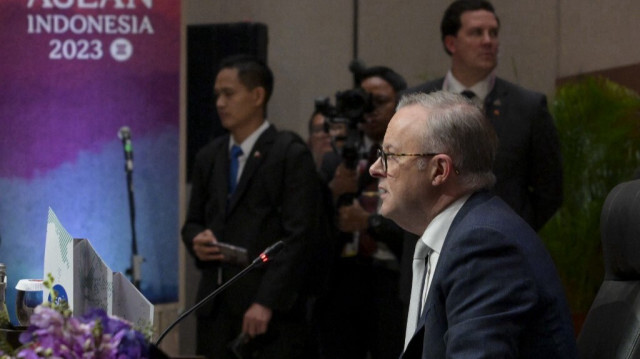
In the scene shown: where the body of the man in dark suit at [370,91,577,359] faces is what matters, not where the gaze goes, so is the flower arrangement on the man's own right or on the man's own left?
on the man's own left

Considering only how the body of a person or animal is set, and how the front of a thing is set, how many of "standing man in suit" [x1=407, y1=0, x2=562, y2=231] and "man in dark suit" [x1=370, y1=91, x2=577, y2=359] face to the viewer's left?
1

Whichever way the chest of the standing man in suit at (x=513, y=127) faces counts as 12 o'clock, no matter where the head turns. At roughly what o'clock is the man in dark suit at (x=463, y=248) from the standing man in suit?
The man in dark suit is roughly at 12 o'clock from the standing man in suit.

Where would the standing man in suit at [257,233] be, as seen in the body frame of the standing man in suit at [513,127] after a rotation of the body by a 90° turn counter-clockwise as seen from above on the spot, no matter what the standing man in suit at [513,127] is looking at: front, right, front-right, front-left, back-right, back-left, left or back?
back

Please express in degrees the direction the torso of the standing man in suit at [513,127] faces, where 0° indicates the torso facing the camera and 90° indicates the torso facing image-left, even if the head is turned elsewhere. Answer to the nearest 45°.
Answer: approximately 0°

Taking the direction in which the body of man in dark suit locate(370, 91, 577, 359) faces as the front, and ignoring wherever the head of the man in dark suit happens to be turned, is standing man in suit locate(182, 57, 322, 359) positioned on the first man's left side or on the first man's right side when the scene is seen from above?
on the first man's right side

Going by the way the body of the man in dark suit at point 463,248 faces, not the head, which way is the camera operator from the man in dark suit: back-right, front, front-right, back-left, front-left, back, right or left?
right

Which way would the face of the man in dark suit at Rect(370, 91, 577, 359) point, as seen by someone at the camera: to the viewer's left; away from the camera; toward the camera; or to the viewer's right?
to the viewer's left

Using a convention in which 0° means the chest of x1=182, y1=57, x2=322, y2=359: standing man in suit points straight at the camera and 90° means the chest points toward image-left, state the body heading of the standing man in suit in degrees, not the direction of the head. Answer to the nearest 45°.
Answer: approximately 45°

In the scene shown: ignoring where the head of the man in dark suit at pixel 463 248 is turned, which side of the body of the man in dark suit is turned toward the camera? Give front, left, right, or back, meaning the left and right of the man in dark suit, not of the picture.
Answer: left

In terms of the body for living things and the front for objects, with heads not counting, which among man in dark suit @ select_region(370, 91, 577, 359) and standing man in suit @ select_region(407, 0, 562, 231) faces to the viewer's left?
the man in dark suit

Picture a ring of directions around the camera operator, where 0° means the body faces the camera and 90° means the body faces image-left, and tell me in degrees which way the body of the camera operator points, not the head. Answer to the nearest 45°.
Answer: approximately 45°
